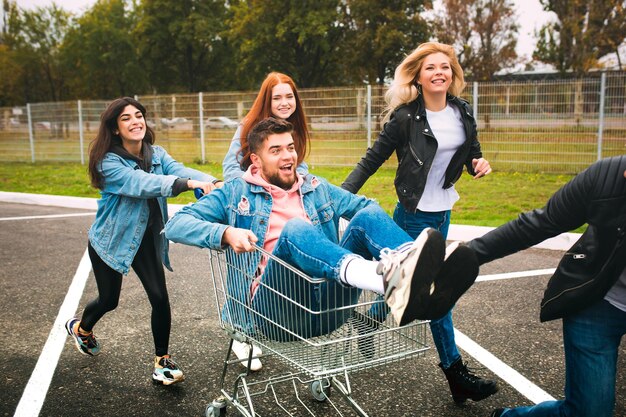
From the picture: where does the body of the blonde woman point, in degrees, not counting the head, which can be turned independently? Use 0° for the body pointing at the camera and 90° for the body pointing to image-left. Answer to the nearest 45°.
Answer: approximately 315°

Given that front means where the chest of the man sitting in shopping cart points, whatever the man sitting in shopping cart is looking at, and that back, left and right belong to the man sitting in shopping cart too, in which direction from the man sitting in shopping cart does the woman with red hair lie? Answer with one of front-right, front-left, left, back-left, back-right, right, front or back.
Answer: back-left

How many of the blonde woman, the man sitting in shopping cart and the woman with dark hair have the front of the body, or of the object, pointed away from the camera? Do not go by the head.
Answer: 0

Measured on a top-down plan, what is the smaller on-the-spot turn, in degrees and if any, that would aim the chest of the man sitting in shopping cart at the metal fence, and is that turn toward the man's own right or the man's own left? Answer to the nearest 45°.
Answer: approximately 135° to the man's own left

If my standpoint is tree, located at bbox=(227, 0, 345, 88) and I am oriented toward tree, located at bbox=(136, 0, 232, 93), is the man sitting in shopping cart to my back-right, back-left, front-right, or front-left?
back-left

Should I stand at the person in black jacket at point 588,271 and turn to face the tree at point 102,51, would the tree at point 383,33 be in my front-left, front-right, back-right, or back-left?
front-right

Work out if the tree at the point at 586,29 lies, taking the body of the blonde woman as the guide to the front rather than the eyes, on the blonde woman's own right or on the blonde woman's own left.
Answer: on the blonde woman's own left

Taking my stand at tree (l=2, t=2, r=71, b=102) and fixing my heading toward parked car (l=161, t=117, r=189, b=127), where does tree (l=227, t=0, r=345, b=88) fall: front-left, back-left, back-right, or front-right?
front-left

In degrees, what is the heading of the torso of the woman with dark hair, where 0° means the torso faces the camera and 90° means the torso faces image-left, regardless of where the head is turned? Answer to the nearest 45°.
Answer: approximately 315°

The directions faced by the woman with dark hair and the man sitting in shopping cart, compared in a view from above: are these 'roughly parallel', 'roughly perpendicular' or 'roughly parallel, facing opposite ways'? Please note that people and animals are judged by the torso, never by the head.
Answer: roughly parallel

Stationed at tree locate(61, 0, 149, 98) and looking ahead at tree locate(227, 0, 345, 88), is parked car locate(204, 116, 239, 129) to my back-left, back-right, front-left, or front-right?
front-right

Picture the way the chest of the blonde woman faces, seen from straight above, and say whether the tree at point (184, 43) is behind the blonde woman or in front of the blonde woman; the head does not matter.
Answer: behind

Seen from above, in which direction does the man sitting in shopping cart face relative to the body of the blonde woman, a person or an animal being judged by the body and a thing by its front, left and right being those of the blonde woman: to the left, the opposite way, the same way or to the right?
the same way

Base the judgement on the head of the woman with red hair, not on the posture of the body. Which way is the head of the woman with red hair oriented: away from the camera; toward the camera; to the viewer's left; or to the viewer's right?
toward the camera

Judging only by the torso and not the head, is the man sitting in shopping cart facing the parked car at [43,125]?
no

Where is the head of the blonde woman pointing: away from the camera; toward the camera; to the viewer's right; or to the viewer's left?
toward the camera
